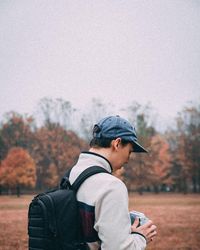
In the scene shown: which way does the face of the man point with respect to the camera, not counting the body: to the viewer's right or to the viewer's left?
to the viewer's right

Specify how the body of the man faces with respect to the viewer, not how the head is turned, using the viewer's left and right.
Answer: facing away from the viewer and to the right of the viewer

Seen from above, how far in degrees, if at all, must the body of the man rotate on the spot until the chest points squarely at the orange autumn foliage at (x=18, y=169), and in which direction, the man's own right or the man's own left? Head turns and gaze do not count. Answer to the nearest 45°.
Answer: approximately 45° to the man's own left
